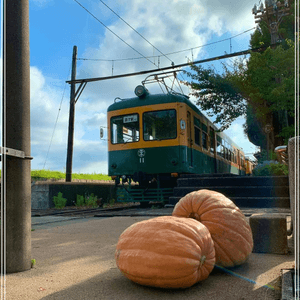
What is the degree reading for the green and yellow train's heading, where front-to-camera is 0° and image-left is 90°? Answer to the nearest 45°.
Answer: approximately 45°

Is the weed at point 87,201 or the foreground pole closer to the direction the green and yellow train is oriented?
the foreground pole

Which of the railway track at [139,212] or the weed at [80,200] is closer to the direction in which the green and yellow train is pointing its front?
the railway track

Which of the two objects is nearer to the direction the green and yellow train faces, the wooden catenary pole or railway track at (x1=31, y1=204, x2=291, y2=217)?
the railway track

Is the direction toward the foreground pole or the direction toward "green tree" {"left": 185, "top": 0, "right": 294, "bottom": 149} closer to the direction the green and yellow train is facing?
the foreground pole

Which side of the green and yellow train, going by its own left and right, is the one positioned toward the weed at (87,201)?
front
